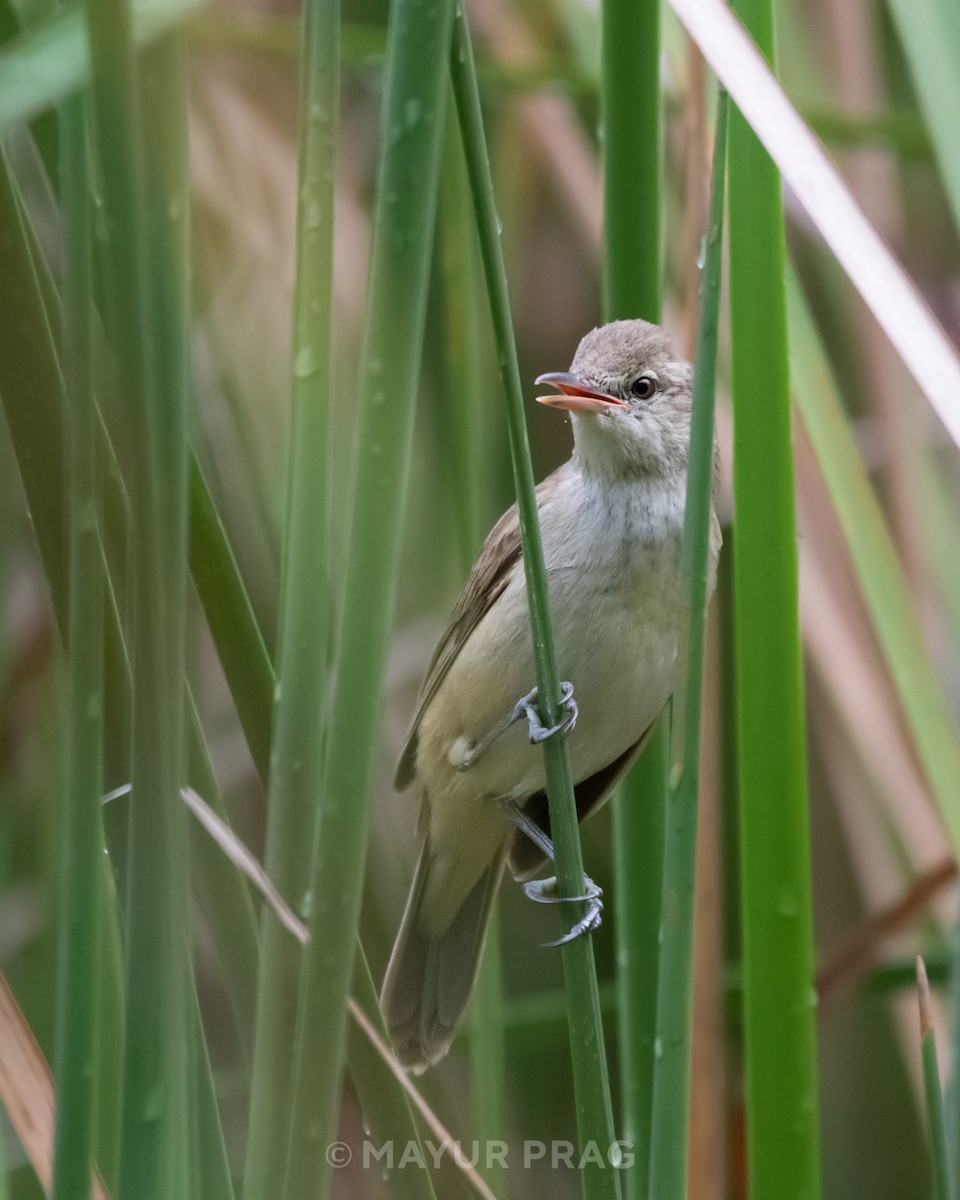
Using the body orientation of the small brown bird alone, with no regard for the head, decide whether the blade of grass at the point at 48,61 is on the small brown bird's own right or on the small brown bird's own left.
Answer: on the small brown bird's own right

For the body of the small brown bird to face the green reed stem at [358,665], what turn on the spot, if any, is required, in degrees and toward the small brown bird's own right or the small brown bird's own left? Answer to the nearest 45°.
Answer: approximately 45° to the small brown bird's own right

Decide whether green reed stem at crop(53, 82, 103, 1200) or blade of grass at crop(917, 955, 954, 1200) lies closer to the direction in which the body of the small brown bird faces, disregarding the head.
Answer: the blade of grass

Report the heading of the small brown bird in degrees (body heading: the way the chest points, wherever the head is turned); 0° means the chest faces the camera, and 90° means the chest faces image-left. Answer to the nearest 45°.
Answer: approximately 315°

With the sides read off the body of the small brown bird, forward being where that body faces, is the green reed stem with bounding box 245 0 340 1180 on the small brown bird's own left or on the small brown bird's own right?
on the small brown bird's own right

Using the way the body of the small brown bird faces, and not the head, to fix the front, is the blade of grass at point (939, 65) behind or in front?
in front
